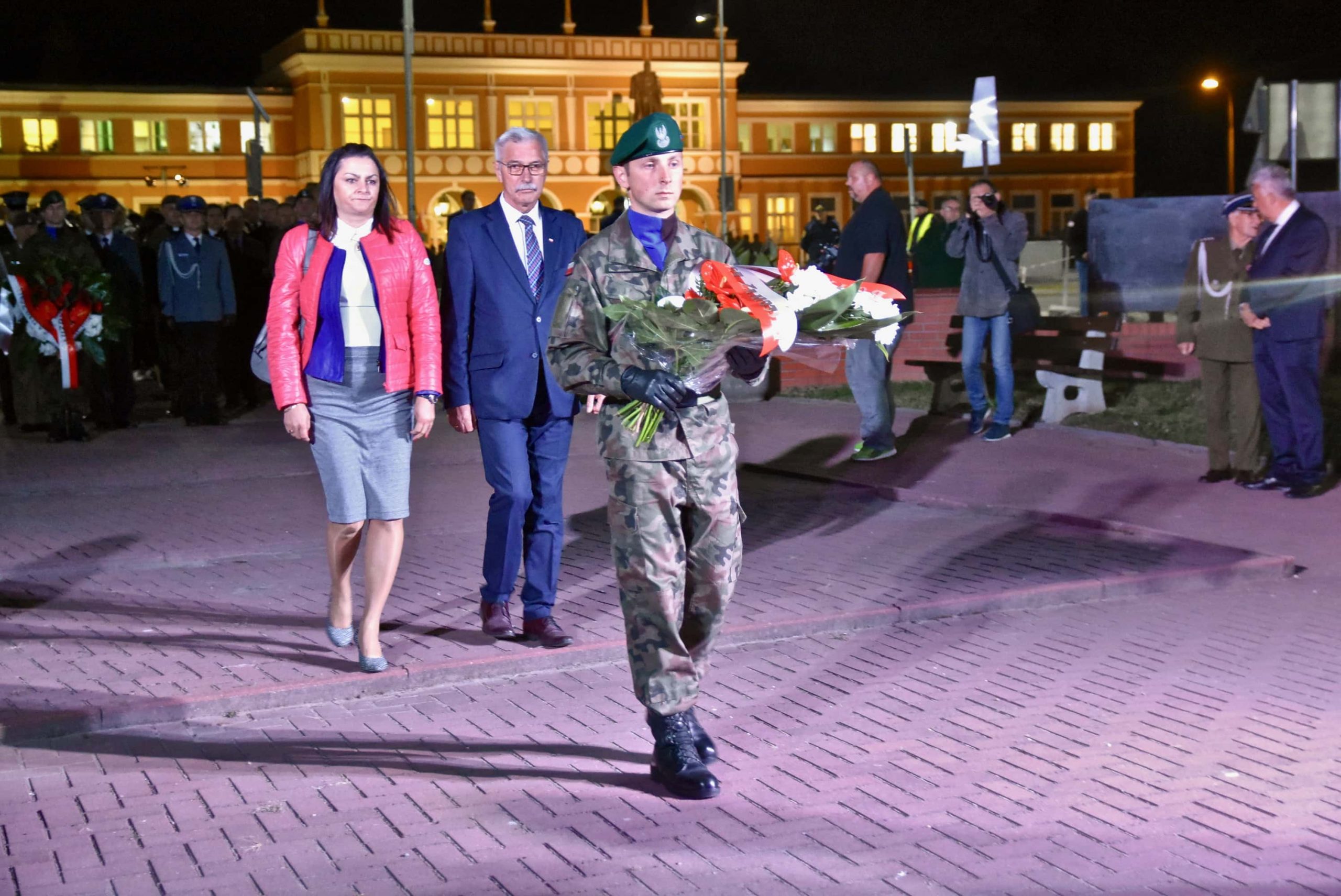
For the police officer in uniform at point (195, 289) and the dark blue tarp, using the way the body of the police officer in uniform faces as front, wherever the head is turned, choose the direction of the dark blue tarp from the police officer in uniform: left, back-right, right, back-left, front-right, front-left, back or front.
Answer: left

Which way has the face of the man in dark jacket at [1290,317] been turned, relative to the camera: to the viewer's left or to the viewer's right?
to the viewer's left

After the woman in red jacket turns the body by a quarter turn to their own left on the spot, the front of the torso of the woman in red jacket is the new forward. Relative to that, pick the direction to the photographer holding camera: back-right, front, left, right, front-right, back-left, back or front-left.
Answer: front-left

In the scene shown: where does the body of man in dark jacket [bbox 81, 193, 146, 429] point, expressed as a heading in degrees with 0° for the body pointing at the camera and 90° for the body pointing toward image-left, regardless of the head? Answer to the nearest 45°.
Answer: approximately 0°

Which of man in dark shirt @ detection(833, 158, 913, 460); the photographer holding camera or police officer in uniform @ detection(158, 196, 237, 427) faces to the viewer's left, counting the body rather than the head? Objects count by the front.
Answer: the man in dark shirt

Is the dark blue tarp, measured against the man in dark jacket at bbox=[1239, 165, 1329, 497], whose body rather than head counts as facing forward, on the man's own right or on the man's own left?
on the man's own right

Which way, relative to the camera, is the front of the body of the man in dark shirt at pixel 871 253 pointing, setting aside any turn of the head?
to the viewer's left

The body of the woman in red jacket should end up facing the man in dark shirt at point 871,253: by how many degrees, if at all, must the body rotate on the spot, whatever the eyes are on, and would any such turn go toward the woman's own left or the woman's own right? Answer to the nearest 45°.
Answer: approximately 135° to the woman's own left

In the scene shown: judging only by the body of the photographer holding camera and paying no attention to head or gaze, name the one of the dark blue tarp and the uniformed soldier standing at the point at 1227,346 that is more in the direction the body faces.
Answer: the uniformed soldier standing
